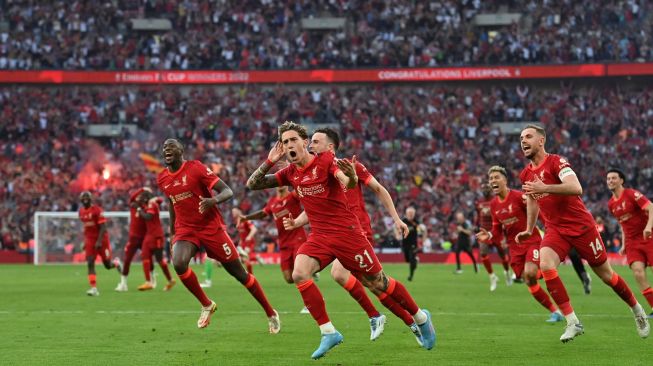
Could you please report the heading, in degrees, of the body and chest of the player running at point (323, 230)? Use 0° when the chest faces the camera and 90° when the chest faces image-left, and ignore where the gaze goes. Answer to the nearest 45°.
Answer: approximately 45°

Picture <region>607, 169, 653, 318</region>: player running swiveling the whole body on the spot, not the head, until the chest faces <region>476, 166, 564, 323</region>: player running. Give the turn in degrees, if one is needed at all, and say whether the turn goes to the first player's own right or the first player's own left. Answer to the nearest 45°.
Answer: approximately 45° to the first player's own right

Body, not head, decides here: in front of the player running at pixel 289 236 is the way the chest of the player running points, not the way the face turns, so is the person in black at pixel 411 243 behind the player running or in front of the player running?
behind

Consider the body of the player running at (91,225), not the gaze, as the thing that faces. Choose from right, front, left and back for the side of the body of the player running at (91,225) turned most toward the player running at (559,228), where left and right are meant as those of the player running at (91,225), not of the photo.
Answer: left

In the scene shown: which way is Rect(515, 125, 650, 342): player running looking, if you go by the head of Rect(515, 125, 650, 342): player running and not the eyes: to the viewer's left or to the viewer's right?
to the viewer's left

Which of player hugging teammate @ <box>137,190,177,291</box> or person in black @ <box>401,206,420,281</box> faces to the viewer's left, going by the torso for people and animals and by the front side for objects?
the player hugging teammate

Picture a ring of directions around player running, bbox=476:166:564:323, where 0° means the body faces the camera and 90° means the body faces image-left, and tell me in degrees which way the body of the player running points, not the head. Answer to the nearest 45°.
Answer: approximately 45°

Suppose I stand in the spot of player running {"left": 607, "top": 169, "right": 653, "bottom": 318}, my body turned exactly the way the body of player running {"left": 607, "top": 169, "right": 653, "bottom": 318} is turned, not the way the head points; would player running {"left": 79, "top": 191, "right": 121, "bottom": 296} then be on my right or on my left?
on my right

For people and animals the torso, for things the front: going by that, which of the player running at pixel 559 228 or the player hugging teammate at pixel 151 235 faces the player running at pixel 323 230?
the player running at pixel 559 228
